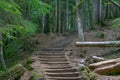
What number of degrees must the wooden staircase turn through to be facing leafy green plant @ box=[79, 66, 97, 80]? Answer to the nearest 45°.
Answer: approximately 45° to its left

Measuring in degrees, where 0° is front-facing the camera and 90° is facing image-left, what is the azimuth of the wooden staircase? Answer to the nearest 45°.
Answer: approximately 0°

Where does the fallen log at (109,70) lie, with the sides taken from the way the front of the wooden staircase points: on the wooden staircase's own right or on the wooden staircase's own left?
on the wooden staircase's own left
